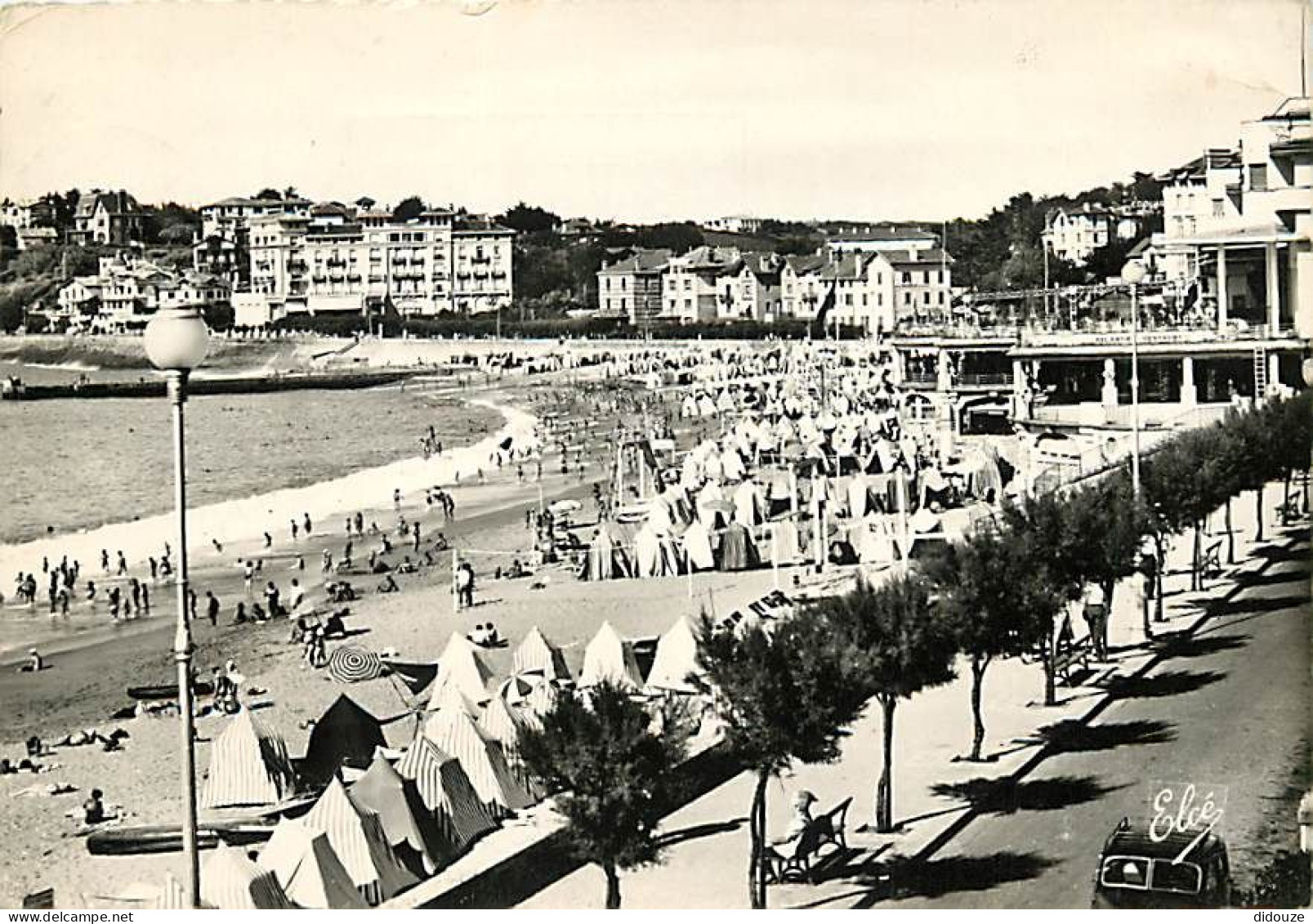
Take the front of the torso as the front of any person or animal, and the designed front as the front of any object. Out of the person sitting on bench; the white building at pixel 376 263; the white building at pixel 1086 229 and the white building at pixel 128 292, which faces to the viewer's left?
the person sitting on bench

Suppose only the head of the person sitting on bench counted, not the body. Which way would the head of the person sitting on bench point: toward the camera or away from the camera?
toward the camera

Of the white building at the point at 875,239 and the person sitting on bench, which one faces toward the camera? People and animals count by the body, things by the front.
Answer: the white building

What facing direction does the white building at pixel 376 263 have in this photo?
toward the camera

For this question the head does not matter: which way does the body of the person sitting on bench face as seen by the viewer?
to the viewer's left

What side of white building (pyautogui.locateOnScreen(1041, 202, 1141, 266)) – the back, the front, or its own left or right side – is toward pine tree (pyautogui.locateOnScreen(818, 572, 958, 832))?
front

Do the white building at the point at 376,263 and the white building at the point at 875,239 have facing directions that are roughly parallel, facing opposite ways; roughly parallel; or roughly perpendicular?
roughly parallel

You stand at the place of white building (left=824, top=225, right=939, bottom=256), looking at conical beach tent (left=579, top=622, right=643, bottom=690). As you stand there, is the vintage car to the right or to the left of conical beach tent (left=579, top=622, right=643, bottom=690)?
left

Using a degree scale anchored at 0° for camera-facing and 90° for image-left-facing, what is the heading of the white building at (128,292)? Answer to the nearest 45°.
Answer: approximately 0°

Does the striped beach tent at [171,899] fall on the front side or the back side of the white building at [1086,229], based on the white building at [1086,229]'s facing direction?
on the front side

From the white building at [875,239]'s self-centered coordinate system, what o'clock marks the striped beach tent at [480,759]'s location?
The striped beach tent is roughly at 1 o'clock from the white building.

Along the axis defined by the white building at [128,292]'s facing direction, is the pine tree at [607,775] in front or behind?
in front

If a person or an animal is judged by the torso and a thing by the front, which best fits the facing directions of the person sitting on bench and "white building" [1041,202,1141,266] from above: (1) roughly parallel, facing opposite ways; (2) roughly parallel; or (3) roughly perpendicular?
roughly perpendicular

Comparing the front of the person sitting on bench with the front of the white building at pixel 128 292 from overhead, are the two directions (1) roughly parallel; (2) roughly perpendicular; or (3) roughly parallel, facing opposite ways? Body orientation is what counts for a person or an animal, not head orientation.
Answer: roughly perpendicular

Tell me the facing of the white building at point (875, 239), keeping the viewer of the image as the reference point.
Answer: facing the viewer
